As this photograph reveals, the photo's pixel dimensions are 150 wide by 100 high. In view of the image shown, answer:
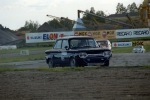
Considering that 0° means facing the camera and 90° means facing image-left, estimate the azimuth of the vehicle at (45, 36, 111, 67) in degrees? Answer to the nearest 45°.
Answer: approximately 315°
